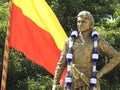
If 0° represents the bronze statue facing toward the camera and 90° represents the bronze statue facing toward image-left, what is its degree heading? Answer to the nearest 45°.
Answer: approximately 45°

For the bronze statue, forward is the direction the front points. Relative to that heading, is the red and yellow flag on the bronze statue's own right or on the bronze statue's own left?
on the bronze statue's own right
